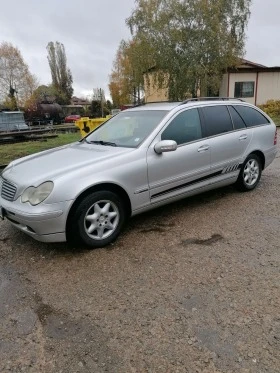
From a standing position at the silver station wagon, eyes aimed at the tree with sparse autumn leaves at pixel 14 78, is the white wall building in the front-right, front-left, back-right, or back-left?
front-right

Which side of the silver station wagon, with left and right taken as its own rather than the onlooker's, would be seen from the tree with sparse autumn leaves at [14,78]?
right

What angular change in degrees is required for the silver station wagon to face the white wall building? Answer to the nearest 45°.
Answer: approximately 180°

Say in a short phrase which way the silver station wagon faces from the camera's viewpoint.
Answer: facing the viewer and to the left of the viewer

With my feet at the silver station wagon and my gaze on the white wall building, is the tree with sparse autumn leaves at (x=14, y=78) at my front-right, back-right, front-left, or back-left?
front-left
